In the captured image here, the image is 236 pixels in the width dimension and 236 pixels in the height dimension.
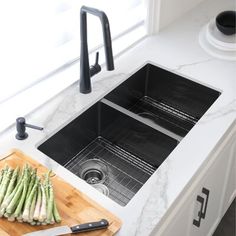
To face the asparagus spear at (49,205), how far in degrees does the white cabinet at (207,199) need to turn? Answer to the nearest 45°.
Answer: approximately 90° to its right

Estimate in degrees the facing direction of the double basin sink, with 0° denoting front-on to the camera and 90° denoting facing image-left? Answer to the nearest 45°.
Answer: approximately 315°

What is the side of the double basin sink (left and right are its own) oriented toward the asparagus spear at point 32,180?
right

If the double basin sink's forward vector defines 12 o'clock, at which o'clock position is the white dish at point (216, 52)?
The white dish is roughly at 9 o'clock from the double basin sink.

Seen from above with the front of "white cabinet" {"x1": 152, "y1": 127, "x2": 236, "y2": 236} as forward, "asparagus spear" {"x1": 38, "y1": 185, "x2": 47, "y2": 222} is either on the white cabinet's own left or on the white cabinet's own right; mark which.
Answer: on the white cabinet's own right

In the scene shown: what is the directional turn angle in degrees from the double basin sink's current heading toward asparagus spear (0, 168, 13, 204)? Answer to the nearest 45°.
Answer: approximately 90° to its right

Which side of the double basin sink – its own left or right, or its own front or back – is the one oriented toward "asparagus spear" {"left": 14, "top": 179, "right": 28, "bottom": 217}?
right

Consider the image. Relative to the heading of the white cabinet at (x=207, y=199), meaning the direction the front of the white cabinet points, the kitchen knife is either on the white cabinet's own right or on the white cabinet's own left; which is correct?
on the white cabinet's own right

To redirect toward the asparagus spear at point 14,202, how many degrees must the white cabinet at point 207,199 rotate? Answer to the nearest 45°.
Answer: approximately 90° to its right

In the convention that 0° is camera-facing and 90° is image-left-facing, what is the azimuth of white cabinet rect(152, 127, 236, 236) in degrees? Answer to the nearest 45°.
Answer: approximately 315°

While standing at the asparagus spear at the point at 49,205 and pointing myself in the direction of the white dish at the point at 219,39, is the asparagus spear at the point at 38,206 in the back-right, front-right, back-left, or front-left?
back-left
